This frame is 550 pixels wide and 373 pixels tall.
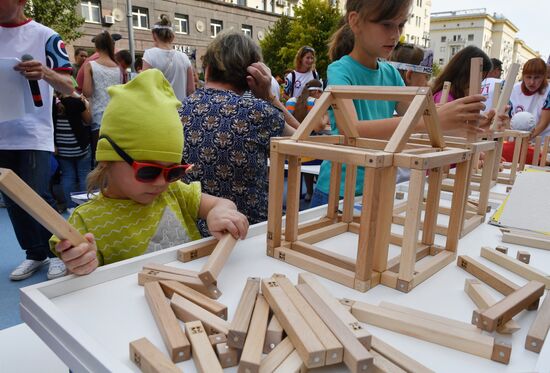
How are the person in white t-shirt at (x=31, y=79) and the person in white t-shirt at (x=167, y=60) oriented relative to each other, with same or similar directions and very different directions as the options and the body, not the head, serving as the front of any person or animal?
very different directions

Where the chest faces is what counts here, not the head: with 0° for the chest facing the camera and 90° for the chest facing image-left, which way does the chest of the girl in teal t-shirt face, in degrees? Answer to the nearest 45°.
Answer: approximately 315°

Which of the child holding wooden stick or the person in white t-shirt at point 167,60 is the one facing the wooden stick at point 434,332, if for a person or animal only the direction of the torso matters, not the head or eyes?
the child holding wooden stick

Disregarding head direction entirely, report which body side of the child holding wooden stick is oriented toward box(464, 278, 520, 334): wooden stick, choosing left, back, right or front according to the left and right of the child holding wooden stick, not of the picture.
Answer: front

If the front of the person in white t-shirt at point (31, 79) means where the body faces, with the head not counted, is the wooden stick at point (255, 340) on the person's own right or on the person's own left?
on the person's own left

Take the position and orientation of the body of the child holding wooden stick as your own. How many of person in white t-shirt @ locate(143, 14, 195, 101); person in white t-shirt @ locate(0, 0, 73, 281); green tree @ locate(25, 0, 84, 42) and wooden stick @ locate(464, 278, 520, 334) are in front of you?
1

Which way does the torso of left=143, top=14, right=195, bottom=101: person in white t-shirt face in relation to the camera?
away from the camera

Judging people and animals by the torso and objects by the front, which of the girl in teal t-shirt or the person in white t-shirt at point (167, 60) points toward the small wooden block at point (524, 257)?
the girl in teal t-shirt

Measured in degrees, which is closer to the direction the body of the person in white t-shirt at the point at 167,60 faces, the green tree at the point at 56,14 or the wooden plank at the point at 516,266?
the green tree

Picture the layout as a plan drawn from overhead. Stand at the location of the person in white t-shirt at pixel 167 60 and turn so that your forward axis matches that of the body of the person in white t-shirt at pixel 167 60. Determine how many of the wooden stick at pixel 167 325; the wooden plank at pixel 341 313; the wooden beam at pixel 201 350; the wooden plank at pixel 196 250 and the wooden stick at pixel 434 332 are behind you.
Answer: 5

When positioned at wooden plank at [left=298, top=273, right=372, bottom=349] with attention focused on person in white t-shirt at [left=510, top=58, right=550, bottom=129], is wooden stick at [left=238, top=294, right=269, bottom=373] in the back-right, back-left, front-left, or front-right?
back-left

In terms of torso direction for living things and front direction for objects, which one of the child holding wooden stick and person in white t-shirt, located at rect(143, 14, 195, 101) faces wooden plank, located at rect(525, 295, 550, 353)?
the child holding wooden stick
